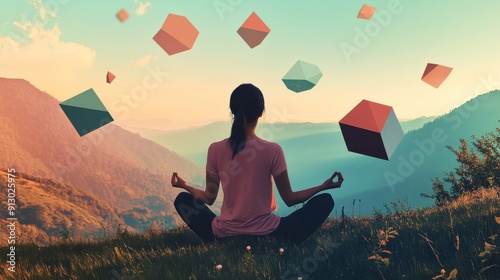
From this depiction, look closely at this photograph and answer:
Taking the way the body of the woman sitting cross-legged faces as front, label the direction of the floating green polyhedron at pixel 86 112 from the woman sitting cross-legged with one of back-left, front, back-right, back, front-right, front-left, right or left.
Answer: front-left

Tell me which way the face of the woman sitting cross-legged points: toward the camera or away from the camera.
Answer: away from the camera

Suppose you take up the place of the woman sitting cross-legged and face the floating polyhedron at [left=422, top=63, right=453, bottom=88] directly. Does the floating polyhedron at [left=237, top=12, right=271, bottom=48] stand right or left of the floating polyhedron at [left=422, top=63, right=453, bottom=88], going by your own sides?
left

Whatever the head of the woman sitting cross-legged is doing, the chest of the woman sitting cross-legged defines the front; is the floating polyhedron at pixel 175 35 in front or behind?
in front

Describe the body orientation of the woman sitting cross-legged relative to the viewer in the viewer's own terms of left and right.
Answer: facing away from the viewer

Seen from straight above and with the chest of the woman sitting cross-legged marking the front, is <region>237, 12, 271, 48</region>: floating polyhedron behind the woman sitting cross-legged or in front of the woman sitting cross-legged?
in front

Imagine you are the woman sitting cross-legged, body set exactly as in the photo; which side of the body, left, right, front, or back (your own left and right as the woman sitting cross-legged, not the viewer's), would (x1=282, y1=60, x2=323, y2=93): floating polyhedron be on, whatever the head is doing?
front

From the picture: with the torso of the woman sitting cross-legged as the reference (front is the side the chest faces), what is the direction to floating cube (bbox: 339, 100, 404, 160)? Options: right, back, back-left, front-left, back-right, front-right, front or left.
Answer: front-right

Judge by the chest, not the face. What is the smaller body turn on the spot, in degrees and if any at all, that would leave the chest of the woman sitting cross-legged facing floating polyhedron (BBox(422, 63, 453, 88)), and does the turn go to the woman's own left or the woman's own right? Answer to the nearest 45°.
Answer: approximately 45° to the woman's own right

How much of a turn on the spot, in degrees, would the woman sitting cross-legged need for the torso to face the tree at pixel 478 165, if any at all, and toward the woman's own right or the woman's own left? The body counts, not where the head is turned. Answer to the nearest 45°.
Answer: approximately 45° to the woman's own right
